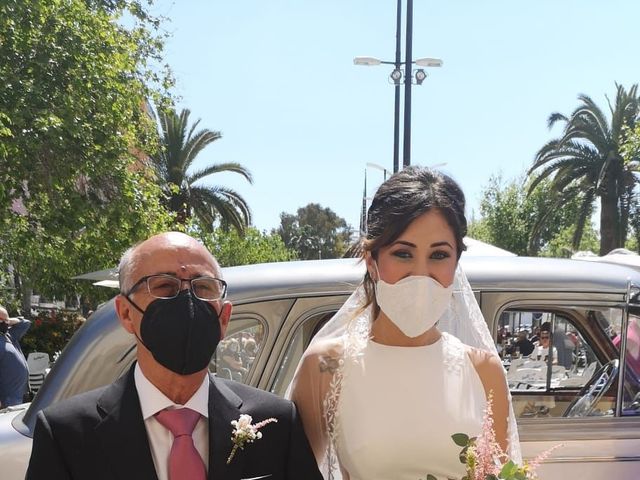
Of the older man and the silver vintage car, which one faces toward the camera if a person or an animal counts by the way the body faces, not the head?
the older man

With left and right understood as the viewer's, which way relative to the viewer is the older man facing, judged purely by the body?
facing the viewer

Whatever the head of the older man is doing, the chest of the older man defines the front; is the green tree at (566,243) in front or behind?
behind

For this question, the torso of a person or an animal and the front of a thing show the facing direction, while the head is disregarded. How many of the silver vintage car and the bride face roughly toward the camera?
1

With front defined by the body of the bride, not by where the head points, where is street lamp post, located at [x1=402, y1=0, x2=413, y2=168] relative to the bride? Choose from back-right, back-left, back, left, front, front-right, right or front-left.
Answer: back

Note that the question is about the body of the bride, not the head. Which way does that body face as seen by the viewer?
toward the camera

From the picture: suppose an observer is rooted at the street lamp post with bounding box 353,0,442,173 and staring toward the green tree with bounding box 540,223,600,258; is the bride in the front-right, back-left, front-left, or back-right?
back-right
